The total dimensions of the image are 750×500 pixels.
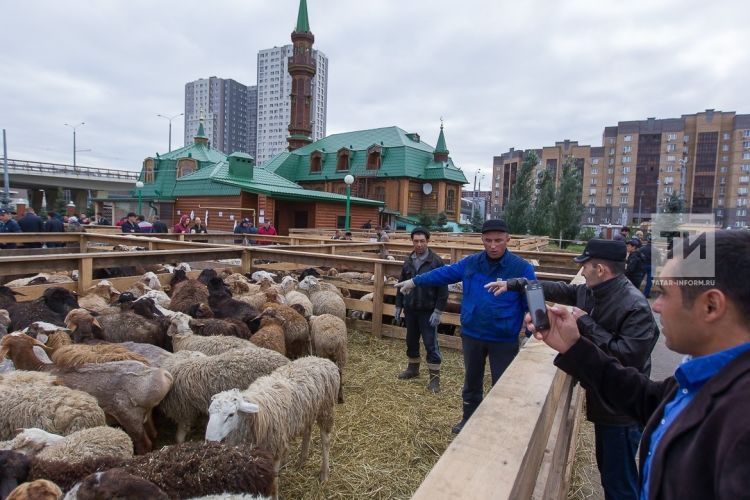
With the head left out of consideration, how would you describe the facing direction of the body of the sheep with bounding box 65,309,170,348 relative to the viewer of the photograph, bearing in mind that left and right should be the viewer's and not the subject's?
facing to the left of the viewer

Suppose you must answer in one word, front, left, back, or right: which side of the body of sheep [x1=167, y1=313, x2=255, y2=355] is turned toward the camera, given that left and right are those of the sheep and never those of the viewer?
left

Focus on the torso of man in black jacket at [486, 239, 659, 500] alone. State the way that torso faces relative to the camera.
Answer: to the viewer's left

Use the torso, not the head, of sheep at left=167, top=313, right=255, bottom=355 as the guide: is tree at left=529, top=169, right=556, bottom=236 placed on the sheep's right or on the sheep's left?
on the sheep's right

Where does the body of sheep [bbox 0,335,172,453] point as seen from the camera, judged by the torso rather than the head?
to the viewer's left

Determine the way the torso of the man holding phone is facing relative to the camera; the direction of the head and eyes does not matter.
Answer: to the viewer's left

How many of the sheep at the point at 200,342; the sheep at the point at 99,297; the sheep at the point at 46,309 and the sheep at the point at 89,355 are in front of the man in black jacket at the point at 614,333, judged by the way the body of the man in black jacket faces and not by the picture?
4

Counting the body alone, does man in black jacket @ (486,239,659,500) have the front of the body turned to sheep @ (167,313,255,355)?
yes

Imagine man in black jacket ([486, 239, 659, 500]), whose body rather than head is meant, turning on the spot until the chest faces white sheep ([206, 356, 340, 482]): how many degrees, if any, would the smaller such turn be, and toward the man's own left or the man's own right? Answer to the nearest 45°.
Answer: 0° — they already face it

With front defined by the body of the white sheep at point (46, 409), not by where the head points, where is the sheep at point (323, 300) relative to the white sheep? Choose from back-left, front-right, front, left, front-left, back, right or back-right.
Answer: back-right
